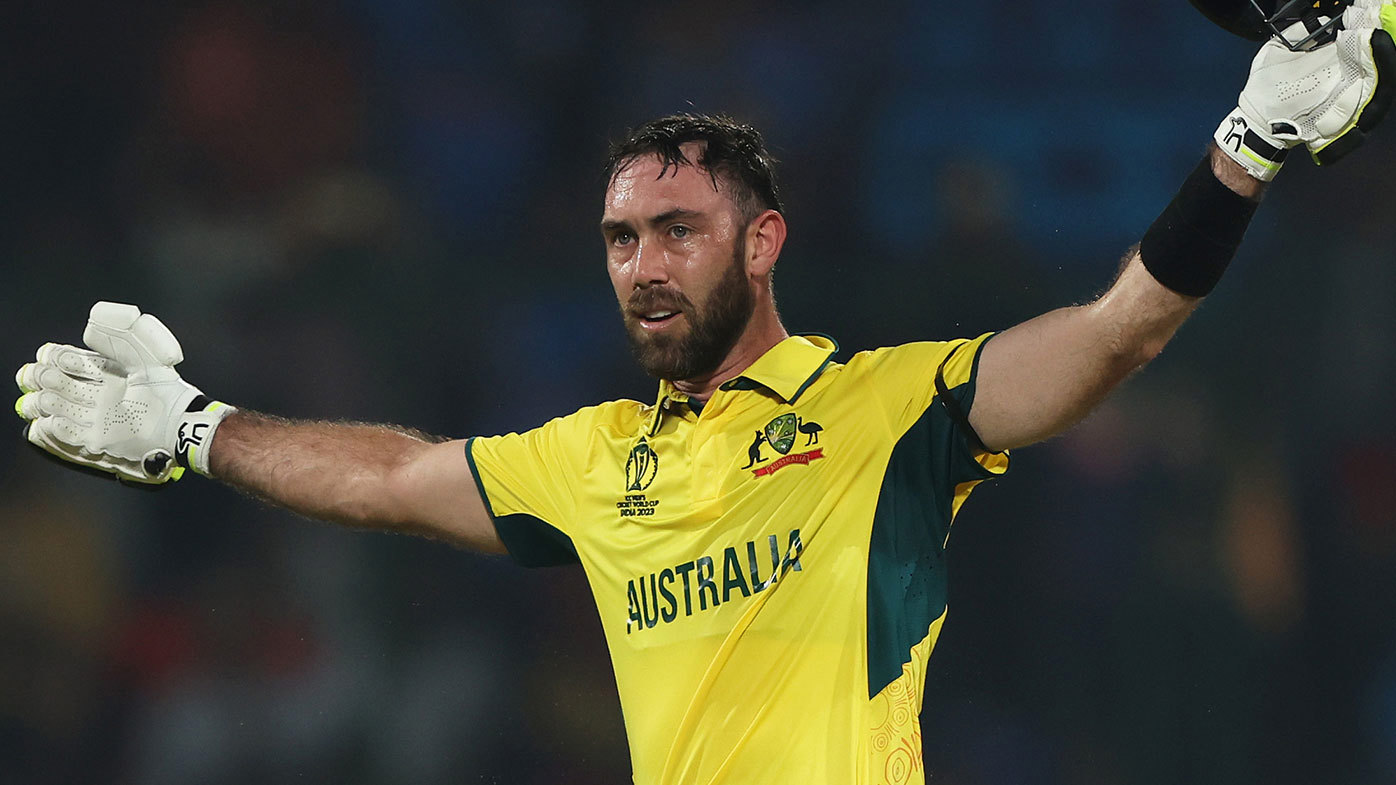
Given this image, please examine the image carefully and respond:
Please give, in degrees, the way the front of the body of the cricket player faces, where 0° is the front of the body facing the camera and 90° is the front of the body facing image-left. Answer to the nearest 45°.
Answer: approximately 45°

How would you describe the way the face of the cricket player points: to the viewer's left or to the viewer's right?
to the viewer's left
